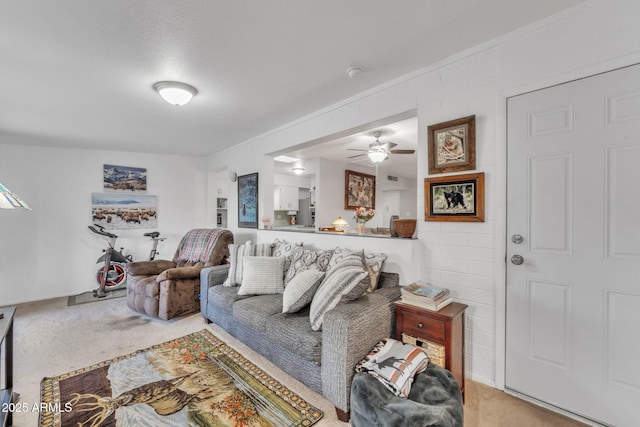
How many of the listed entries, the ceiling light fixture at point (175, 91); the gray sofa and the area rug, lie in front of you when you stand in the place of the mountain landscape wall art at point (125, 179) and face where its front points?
3

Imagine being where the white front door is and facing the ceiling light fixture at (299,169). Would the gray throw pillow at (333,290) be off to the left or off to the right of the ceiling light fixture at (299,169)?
left

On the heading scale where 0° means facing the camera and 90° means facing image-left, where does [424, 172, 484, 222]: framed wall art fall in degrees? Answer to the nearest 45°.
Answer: approximately 45°

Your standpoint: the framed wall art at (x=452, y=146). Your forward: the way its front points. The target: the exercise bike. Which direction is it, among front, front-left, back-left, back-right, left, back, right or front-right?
front-right

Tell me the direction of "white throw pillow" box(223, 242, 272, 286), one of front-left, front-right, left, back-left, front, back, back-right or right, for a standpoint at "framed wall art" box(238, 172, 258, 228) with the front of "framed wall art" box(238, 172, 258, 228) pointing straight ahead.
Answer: front-left

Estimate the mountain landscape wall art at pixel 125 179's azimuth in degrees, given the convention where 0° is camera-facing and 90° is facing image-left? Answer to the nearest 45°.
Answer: approximately 0°

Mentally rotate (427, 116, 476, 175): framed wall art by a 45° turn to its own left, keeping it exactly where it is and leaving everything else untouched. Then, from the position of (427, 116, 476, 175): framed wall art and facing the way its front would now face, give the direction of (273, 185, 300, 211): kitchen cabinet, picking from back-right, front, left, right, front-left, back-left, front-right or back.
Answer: back-right

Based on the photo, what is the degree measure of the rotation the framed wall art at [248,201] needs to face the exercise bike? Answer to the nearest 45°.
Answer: approximately 45° to its right

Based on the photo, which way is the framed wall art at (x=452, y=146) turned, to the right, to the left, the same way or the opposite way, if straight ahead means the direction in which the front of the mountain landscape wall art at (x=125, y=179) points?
to the right

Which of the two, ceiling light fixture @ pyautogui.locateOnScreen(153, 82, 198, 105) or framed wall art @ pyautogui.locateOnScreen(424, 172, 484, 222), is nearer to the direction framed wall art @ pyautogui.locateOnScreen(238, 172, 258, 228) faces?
the ceiling light fixture

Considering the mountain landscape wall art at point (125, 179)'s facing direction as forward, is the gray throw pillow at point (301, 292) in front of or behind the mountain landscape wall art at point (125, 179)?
in front

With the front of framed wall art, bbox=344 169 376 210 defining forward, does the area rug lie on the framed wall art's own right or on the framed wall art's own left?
on the framed wall art's own right
